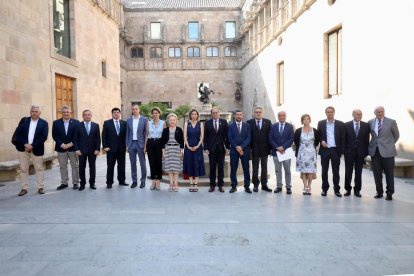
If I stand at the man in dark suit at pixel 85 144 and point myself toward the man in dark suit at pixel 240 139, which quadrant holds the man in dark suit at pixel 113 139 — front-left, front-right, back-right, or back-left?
front-left

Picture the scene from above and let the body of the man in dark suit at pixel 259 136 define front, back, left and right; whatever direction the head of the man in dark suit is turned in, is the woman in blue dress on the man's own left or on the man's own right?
on the man's own right

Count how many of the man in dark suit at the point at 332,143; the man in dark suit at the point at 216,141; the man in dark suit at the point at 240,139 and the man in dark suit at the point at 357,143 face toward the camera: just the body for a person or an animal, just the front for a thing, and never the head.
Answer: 4

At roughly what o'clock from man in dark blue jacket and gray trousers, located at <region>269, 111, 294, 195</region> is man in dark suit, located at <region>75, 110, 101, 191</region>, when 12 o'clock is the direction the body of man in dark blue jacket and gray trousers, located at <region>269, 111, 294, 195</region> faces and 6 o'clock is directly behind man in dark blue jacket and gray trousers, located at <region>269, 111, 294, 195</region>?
man in dark suit, located at <region>75, 110, 101, 191</region> is roughly at 3 o'clock from man in dark blue jacket and gray trousers, located at <region>269, 111, 294, 195</region>.

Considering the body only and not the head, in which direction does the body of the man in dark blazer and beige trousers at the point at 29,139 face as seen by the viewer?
toward the camera

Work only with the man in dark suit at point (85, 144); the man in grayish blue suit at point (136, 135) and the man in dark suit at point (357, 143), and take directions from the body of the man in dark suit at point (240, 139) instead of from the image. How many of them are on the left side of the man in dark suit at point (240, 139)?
1

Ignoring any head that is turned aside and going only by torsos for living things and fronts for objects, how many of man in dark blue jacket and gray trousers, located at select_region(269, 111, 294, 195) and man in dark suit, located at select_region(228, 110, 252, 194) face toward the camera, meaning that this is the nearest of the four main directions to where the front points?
2

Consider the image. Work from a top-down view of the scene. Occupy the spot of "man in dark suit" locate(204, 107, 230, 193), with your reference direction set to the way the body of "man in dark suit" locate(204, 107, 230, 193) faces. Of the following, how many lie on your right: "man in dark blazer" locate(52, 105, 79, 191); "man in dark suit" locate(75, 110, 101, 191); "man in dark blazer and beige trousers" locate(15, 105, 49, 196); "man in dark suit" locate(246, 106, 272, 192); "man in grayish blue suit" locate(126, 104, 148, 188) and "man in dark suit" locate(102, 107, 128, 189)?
5

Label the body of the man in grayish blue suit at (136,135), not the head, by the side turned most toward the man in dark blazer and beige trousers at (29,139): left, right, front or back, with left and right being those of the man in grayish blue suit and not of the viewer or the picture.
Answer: right

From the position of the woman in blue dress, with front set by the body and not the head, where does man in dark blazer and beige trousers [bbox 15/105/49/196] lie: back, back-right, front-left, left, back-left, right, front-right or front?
right

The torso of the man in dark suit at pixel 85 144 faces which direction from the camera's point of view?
toward the camera
